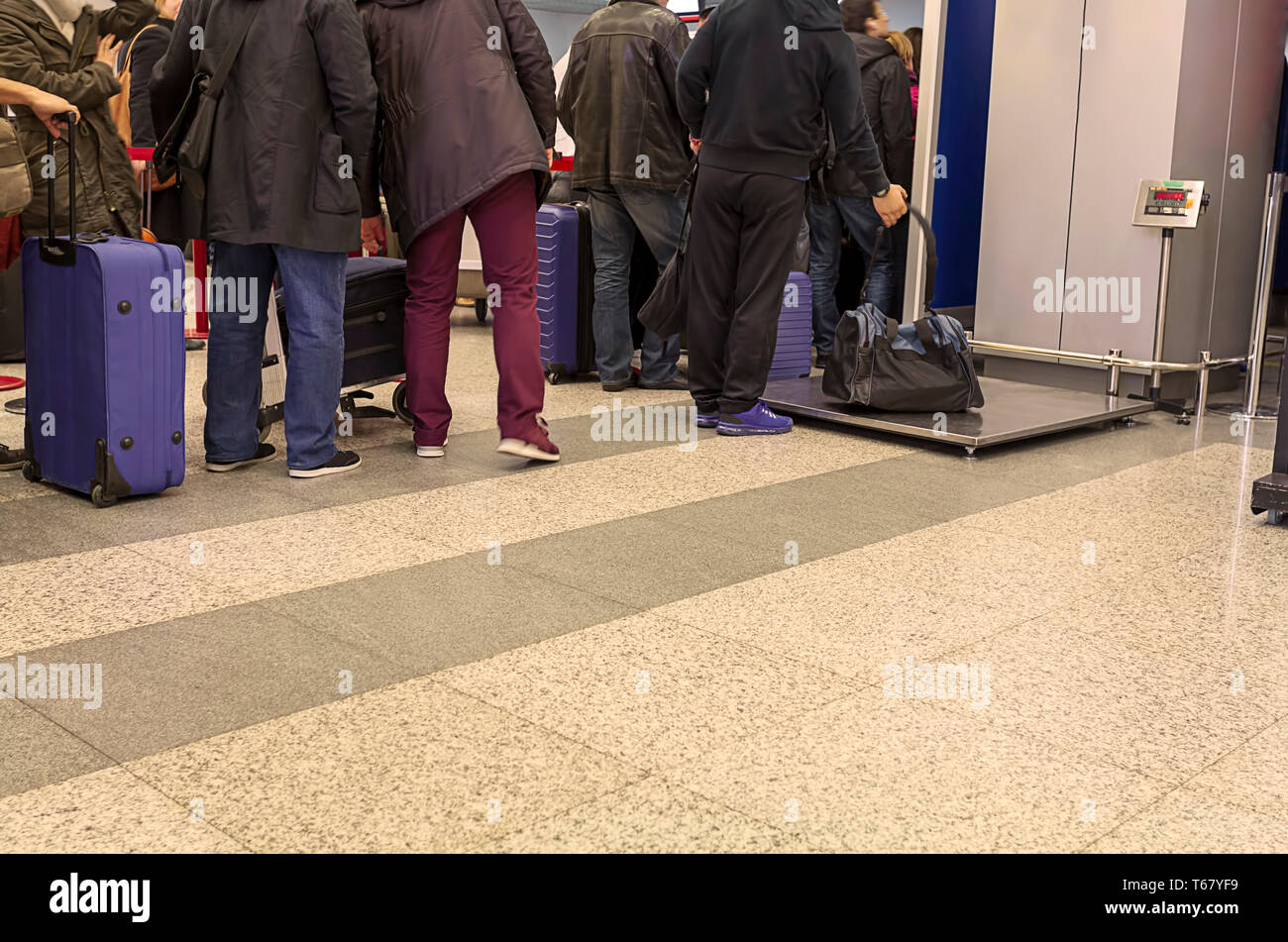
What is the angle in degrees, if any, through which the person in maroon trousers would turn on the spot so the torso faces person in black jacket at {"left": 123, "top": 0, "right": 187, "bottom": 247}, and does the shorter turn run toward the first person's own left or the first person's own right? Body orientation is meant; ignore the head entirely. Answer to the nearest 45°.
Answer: approximately 45° to the first person's own left

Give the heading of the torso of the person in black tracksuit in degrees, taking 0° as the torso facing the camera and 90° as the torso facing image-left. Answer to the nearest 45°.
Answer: approximately 225°

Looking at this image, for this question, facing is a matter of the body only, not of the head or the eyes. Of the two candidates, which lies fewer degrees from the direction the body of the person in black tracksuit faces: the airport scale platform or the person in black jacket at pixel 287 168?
the airport scale platform

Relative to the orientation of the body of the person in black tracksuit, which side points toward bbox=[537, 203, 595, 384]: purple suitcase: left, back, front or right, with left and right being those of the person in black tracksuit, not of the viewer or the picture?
left

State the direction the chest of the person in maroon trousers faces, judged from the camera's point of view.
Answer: away from the camera
